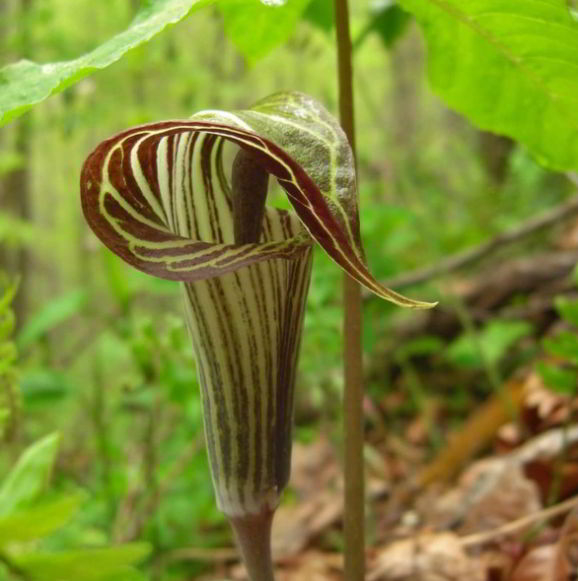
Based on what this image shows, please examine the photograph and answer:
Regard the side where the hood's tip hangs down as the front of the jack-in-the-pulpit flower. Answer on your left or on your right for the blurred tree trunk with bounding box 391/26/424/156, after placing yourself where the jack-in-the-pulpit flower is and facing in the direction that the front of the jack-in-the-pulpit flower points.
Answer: on your left

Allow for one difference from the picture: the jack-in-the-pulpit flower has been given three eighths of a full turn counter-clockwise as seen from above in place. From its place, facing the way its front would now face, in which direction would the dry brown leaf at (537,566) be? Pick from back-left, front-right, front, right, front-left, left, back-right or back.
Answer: front-right

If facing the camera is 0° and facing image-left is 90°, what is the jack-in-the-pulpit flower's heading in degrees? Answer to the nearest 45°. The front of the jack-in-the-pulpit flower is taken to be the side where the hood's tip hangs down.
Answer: approximately 315°

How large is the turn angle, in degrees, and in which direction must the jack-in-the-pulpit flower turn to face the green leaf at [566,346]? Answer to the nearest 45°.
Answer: approximately 90° to its left

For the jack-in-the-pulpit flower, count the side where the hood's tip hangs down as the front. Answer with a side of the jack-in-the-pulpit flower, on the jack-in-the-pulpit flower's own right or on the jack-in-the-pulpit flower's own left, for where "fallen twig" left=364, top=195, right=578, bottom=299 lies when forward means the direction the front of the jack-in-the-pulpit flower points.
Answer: on the jack-in-the-pulpit flower's own left

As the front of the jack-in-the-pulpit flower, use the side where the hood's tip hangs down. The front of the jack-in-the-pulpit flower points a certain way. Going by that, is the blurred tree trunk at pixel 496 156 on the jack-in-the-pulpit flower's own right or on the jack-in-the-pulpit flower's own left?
on the jack-in-the-pulpit flower's own left
